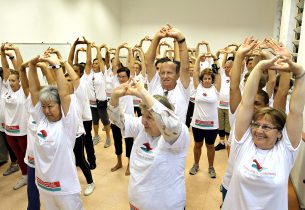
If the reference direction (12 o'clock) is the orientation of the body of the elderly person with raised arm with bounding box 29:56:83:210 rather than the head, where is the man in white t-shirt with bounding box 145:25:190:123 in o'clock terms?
The man in white t-shirt is roughly at 7 o'clock from the elderly person with raised arm.

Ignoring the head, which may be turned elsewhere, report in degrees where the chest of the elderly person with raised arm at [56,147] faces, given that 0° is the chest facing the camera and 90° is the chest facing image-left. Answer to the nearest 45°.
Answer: approximately 45°

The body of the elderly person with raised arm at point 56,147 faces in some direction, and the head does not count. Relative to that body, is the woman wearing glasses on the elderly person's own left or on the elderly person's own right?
on the elderly person's own left

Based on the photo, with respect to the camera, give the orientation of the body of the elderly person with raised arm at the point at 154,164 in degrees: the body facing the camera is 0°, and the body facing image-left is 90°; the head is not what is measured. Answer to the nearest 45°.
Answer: approximately 45°
